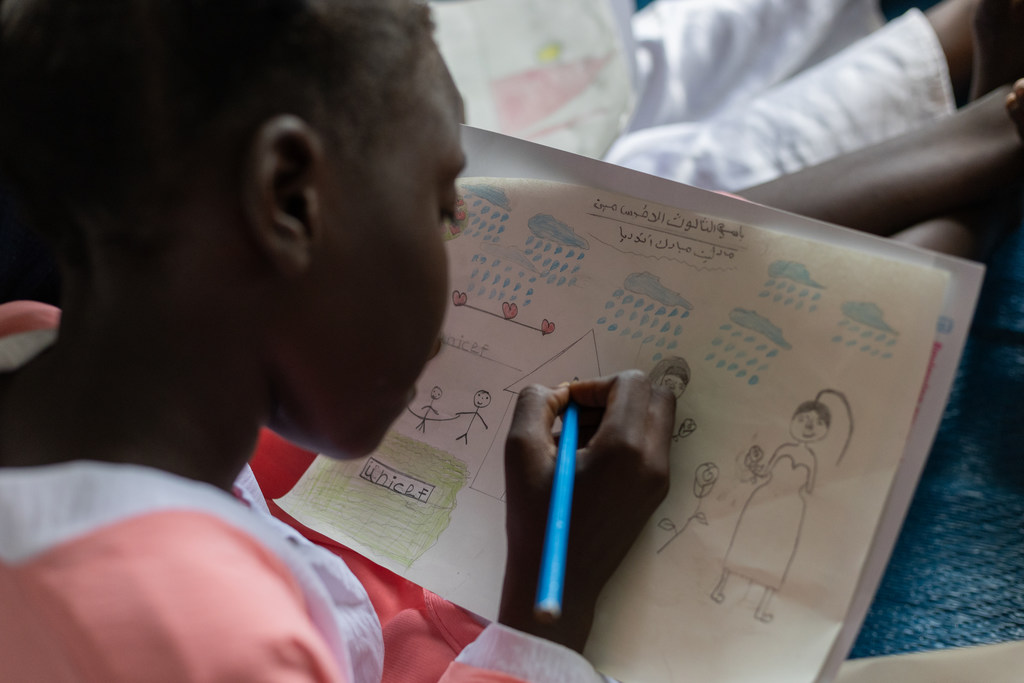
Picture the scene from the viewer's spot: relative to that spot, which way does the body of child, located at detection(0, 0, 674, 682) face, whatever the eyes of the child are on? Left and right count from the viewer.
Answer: facing away from the viewer and to the right of the viewer

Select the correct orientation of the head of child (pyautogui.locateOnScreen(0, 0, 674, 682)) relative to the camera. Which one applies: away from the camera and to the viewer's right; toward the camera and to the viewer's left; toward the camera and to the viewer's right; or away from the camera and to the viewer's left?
away from the camera and to the viewer's right
